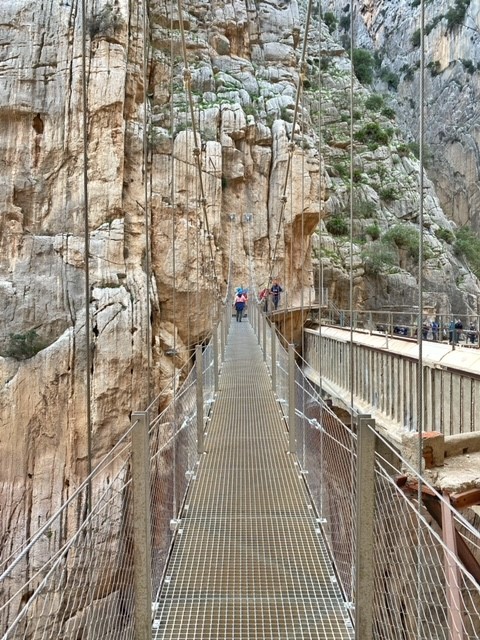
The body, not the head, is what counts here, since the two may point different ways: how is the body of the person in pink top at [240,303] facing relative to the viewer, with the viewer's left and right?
facing away from the viewer
